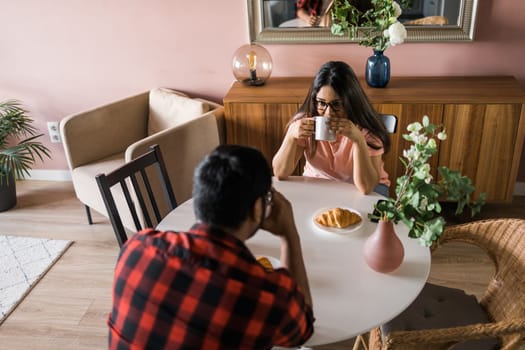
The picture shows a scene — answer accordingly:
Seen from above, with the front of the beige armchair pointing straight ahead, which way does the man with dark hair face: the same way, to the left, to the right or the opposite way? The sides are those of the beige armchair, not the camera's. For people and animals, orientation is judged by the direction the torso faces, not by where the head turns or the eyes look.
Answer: the opposite way

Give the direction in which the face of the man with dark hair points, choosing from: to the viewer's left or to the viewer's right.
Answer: to the viewer's right

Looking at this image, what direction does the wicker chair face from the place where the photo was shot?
facing to the left of the viewer

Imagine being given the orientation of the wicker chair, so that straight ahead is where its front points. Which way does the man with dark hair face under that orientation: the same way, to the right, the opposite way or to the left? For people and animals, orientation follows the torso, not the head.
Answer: to the right

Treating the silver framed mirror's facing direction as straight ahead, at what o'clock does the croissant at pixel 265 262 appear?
The croissant is roughly at 12 o'clock from the silver framed mirror.

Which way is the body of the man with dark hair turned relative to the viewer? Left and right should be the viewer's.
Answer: facing away from the viewer and to the right of the viewer

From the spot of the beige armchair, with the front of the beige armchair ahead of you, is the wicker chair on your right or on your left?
on your left

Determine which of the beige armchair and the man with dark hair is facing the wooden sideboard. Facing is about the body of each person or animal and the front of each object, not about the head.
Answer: the man with dark hair

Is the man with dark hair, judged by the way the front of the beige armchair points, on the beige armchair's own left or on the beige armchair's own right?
on the beige armchair's own left

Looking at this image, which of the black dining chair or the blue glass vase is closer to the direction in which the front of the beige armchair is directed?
the black dining chair

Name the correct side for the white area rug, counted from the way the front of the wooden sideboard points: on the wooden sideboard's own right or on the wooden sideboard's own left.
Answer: on the wooden sideboard's own right

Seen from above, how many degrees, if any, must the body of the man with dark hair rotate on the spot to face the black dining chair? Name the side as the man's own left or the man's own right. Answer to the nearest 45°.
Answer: approximately 45° to the man's own left

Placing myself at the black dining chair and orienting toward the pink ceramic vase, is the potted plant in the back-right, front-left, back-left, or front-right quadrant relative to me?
back-left
